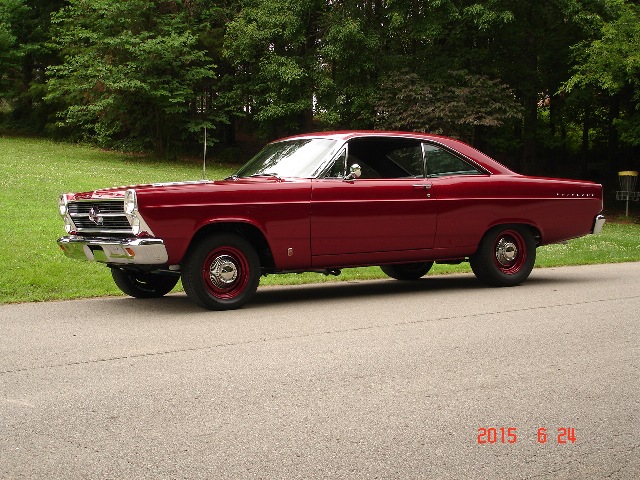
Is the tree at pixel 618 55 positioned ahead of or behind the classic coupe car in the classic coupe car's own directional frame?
behind

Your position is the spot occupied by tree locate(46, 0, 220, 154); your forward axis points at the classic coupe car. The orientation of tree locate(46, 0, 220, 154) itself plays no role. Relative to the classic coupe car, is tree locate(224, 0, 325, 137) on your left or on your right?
left

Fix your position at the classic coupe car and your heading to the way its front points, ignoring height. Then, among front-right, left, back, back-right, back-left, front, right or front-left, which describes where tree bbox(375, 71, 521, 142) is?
back-right

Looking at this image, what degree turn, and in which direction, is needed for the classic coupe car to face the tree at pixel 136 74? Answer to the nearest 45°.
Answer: approximately 135° to its right

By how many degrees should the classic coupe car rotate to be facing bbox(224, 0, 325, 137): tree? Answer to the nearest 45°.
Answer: approximately 135° to its right
